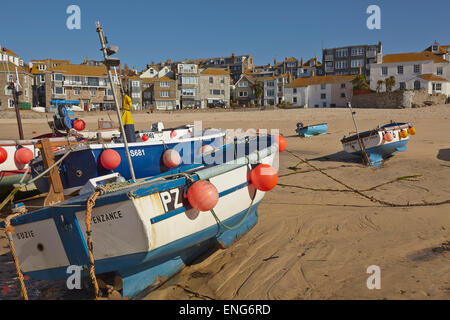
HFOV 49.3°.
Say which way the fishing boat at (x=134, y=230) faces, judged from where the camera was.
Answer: facing away from the viewer and to the right of the viewer

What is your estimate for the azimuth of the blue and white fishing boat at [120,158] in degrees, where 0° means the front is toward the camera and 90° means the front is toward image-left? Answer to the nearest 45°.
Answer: approximately 225°

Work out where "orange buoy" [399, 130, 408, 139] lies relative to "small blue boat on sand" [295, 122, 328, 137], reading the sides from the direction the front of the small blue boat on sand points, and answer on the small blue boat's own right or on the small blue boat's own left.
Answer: on the small blue boat's own right

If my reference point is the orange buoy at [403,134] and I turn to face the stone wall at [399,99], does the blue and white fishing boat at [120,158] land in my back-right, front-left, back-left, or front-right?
back-left

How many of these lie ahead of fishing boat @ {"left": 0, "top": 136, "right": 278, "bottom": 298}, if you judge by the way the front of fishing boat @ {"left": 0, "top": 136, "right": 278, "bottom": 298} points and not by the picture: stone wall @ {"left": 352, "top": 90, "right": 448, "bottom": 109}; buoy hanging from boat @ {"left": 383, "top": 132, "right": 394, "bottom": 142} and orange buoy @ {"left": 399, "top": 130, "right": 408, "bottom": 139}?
3
